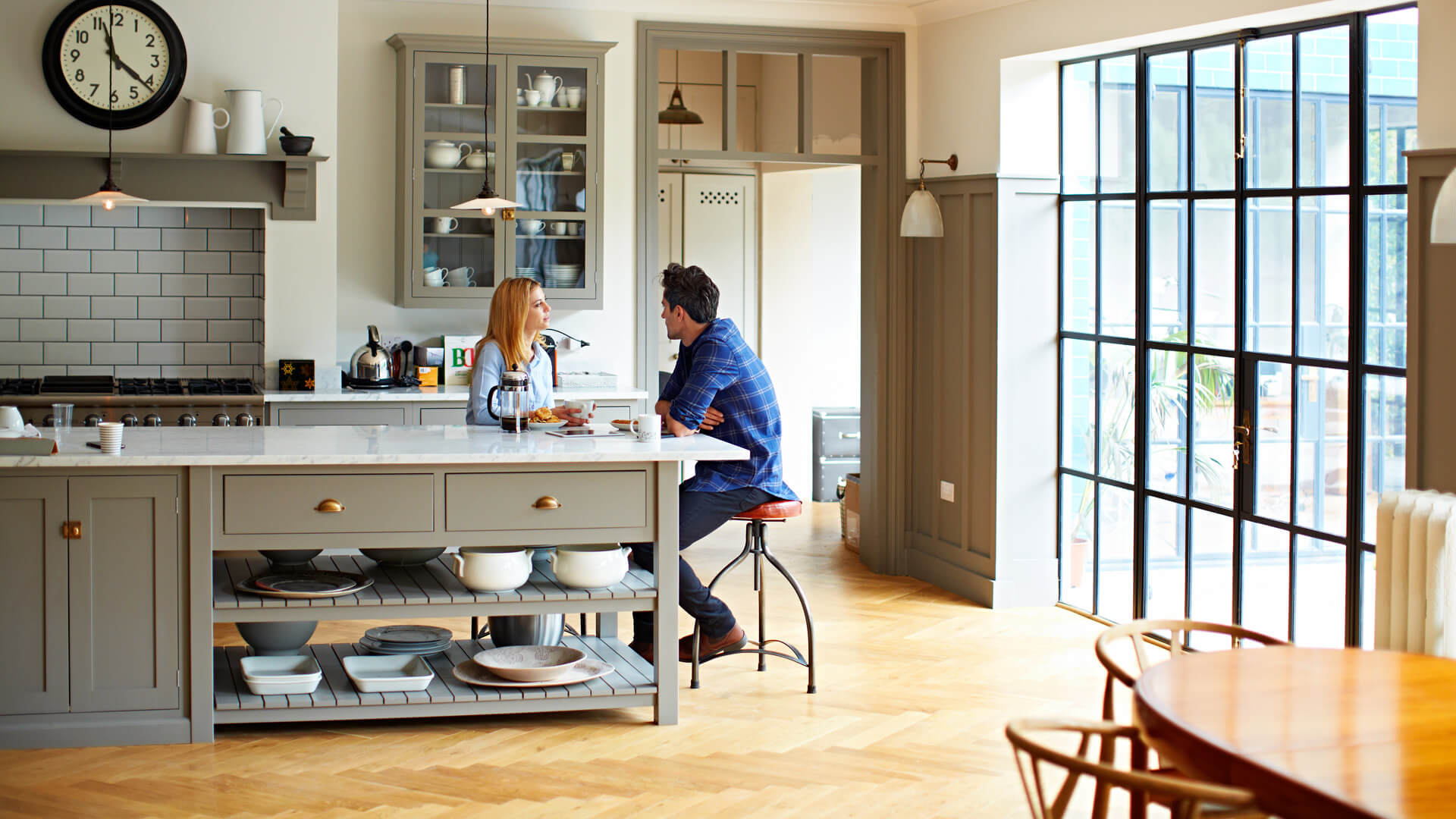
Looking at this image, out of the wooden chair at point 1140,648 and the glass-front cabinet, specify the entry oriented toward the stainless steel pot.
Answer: the glass-front cabinet

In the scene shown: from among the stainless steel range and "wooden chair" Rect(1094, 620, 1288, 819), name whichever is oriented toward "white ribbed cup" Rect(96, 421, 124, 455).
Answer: the stainless steel range

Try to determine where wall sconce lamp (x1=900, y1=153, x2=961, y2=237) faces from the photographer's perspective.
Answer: facing to the left of the viewer

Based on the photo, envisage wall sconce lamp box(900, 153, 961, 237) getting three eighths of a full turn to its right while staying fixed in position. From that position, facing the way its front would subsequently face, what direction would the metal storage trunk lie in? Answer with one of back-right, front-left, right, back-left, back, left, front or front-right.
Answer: front-left

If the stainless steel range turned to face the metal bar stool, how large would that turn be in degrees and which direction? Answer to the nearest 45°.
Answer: approximately 45° to its left

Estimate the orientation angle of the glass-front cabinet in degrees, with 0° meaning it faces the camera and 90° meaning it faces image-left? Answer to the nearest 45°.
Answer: approximately 0°

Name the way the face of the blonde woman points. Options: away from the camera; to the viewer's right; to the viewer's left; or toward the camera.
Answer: to the viewer's right

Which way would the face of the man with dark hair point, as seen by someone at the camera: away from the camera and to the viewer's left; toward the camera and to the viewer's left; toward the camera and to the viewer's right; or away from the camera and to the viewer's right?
away from the camera and to the viewer's left

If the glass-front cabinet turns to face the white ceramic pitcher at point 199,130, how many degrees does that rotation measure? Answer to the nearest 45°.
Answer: approximately 90° to its right

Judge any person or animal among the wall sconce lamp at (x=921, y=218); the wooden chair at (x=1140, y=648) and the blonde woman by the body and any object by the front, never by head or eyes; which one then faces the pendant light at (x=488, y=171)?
the wall sconce lamp
